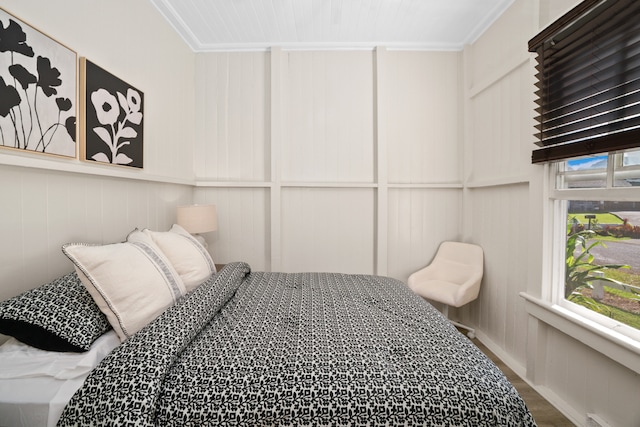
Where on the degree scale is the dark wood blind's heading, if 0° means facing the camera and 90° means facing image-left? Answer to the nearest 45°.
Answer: approximately 45°

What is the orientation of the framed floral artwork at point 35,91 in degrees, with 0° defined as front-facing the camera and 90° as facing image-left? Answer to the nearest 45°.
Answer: approximately 315°

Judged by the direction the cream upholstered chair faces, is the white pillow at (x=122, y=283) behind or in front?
in front

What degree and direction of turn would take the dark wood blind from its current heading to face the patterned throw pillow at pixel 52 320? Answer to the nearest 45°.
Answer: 0° — it already faces it

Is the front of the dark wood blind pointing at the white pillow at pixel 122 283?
yes

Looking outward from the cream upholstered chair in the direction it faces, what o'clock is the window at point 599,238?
The window is roughly at 9 o'clock from the cream upholstered chair.

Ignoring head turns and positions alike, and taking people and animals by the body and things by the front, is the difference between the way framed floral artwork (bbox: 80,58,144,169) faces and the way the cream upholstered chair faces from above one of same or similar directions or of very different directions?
very different directions

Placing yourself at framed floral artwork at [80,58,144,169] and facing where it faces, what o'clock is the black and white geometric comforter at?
The black and white geometric comforter is roughly at 1 o'clock from the framed floral artwork.

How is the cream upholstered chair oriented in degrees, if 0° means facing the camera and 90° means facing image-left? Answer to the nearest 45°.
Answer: approximately 45°

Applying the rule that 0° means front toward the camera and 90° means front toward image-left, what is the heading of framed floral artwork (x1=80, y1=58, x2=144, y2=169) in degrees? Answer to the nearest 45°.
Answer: approximately 315°
